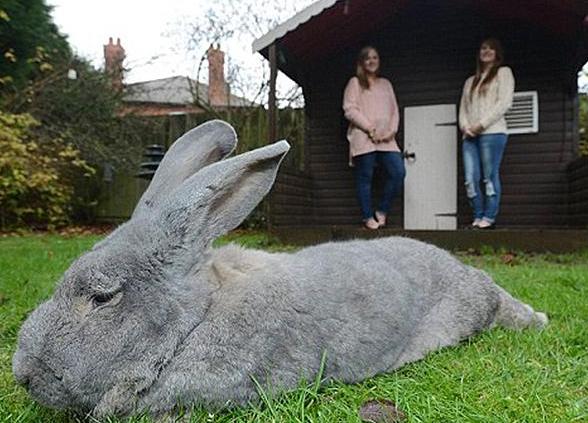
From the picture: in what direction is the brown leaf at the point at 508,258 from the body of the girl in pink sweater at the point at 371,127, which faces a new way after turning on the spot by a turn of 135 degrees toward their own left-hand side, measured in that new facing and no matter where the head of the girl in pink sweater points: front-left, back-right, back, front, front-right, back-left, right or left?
right

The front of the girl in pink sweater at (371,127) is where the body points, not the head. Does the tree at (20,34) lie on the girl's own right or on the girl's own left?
on the girl's own right

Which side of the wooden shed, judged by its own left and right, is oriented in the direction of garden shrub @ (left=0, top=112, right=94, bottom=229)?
right

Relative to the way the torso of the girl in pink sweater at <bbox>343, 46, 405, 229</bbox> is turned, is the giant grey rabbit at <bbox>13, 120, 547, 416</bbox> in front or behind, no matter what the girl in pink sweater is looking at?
in front

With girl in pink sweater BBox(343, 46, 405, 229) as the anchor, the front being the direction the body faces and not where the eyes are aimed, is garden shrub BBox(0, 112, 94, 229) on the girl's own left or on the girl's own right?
on the girl's own right

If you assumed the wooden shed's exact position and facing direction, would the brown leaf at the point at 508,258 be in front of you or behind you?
in front

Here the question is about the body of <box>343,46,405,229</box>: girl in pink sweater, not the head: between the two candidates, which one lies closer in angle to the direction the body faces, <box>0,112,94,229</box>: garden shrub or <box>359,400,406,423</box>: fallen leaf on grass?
the fallen leaf on grass

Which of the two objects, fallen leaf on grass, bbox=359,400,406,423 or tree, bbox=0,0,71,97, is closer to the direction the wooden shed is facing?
the fallen leaf on grass

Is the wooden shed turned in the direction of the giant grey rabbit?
yes

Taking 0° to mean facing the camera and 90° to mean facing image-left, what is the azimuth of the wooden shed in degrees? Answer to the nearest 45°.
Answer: approximately 0°

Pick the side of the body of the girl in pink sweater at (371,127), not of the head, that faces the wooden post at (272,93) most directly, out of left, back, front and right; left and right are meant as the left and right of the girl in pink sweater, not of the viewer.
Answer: right

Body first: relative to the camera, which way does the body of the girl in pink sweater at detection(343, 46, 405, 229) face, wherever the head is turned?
toward the camera
